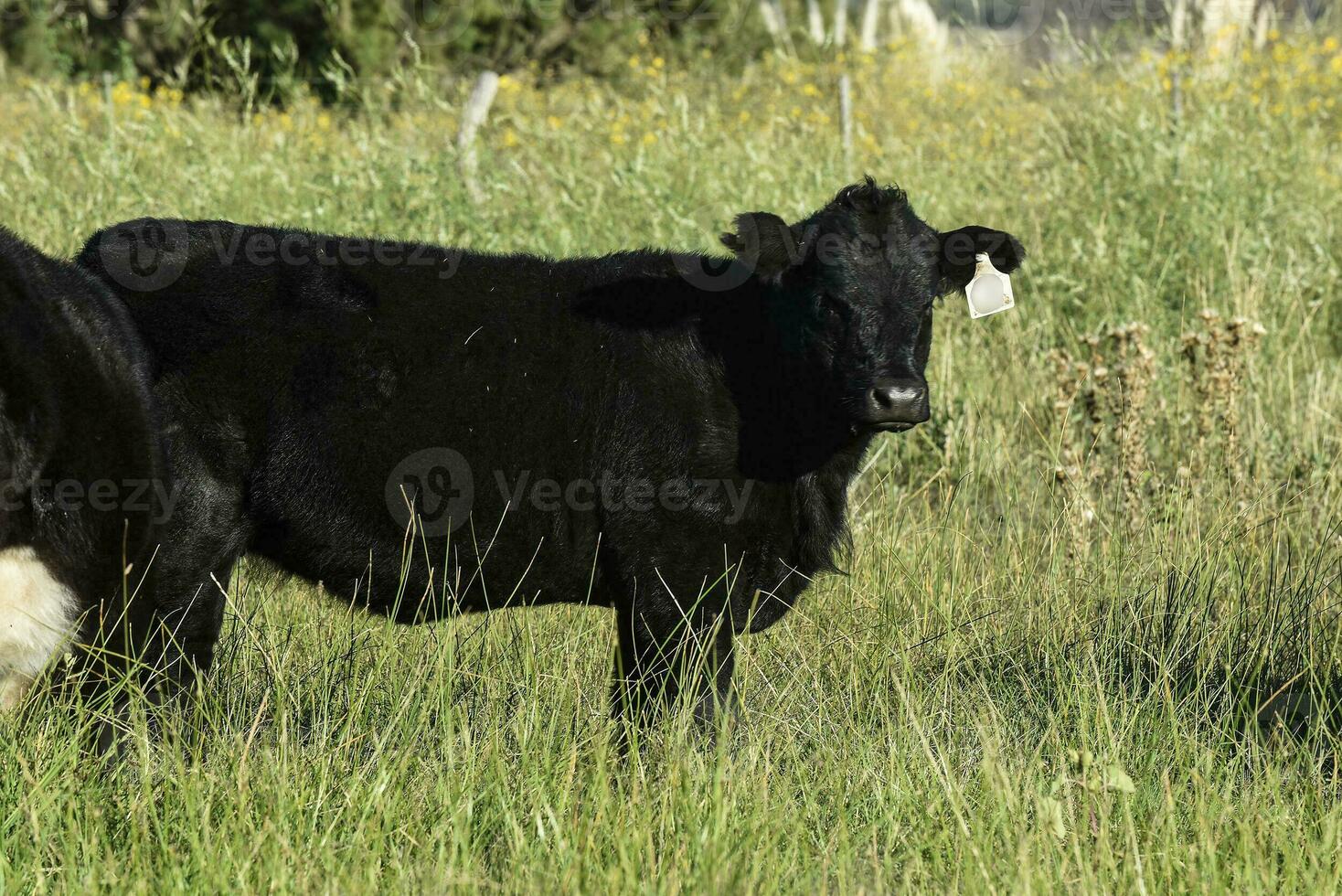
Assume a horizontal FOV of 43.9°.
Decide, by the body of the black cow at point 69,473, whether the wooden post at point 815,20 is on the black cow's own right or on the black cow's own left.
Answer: on the black cow's own right

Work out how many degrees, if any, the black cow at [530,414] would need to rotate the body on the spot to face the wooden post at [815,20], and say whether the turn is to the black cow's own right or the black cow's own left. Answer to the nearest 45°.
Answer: approximately 90° to the black cow's own left

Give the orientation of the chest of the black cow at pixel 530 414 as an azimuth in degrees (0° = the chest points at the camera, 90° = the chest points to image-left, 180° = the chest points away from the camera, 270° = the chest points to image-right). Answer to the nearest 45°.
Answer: approximately 270°

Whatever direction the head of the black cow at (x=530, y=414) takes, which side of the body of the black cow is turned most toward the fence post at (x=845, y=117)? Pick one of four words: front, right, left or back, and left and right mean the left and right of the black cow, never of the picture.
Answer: left

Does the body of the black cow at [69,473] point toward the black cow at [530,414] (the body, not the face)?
no

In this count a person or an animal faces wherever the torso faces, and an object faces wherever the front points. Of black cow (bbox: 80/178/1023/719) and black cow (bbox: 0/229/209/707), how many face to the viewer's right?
1

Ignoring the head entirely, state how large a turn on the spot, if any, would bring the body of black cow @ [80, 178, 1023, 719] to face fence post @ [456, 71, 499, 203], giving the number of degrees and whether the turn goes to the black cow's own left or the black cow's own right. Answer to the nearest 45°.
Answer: approximately 90° to the black cow's own left

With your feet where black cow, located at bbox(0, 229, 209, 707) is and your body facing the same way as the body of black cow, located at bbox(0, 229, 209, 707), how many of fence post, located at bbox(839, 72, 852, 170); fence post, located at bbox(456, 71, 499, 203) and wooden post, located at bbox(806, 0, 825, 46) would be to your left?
0
